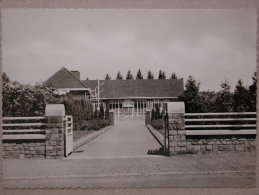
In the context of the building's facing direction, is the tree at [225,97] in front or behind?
in front

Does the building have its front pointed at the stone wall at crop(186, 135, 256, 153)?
yes

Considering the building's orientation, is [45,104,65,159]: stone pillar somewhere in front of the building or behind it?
in front

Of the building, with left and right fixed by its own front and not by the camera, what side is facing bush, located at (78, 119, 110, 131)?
front

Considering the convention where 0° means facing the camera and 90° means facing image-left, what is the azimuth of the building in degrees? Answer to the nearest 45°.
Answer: approximately 0°

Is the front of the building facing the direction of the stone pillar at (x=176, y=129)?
yes

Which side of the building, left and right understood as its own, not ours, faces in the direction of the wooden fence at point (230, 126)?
front
